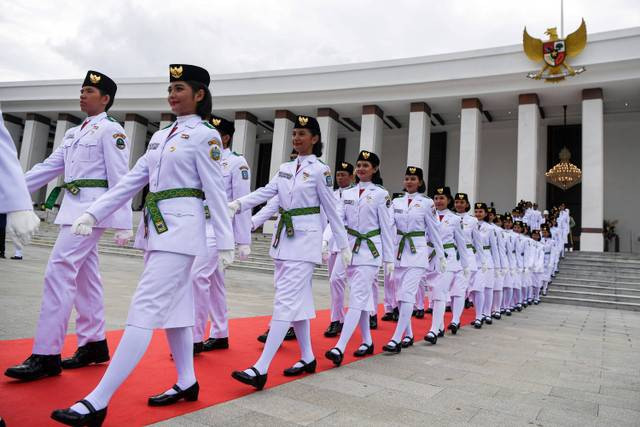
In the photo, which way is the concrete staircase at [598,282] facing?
toward the camera

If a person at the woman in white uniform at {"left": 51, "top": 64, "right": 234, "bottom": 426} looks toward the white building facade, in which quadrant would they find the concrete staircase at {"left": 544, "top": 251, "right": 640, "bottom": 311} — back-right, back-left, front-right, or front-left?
front-right

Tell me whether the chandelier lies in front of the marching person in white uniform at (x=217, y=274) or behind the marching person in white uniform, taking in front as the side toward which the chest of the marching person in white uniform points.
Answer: behind

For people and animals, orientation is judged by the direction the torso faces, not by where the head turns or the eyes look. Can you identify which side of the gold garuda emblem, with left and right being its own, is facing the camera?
front

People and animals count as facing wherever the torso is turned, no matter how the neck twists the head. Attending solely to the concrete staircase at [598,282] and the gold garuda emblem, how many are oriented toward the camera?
2

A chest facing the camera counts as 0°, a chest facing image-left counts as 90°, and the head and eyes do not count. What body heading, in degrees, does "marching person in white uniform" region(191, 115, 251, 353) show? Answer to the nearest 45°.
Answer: approximately 45°

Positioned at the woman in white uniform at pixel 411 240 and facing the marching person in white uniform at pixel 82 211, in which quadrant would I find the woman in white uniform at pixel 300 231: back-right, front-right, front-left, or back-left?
front-left

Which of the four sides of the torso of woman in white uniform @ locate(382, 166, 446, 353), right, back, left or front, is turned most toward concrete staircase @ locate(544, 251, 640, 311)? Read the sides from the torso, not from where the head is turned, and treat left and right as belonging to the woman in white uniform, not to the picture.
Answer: back

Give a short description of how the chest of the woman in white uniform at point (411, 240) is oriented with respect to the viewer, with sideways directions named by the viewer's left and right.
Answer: facing the viewer and to the left of the viewer

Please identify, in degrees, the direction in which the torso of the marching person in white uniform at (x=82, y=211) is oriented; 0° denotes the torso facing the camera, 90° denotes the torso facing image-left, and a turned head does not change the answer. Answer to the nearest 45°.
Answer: approximately 45°

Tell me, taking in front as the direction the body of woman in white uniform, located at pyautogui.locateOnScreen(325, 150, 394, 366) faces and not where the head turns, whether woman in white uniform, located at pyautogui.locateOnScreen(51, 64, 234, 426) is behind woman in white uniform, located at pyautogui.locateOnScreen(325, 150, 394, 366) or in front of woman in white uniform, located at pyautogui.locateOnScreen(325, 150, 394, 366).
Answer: in front

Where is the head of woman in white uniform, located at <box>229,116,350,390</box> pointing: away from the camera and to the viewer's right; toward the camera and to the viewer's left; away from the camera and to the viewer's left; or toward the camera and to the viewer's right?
toward the camera and to the viewer's left
